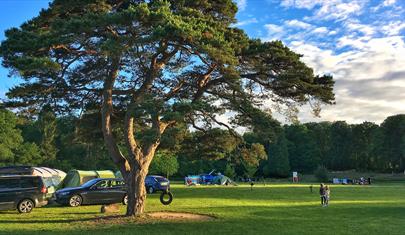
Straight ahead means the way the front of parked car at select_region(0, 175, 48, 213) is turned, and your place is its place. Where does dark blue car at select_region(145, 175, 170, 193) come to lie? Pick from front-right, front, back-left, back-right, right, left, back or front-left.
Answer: back-right

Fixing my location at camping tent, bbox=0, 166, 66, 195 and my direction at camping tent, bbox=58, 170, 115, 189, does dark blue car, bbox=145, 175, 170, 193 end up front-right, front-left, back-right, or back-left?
front-right

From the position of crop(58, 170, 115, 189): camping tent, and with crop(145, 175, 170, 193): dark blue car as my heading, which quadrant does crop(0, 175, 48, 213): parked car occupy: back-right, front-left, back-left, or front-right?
back-right

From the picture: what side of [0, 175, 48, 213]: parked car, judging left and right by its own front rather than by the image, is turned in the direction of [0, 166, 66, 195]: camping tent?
right

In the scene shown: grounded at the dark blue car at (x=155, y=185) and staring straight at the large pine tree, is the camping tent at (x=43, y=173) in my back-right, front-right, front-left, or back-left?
front-right

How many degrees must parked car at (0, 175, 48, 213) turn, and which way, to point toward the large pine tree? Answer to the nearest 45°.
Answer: approximately 135° to its left

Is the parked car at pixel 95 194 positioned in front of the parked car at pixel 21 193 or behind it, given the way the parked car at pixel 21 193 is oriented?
behind
